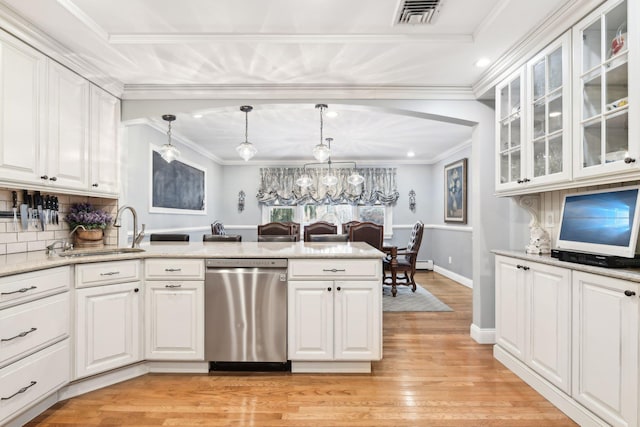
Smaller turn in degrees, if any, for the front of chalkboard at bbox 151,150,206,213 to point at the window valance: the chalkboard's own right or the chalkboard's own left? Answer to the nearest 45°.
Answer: approximately 45° to the chalkboard's own left

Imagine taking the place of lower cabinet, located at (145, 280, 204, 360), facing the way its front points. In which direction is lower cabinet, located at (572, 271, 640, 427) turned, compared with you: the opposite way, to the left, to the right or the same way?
to the right

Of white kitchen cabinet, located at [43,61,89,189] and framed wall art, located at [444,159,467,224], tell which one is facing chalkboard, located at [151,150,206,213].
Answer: the framed wall art

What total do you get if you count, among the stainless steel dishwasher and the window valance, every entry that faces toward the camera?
2

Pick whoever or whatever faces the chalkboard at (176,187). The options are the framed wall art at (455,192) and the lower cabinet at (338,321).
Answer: the framed wall art

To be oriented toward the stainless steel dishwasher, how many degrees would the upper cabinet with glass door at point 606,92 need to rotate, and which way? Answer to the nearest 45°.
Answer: approximately 45° to its right

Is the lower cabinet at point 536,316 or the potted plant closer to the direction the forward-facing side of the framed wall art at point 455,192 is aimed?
the potted plant

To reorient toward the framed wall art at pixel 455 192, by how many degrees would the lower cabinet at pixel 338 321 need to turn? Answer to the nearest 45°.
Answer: approximately 135° to its left

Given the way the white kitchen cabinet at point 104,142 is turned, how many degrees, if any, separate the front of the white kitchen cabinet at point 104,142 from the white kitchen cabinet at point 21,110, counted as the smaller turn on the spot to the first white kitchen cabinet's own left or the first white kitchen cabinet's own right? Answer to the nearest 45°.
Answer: approximately 90° to the first white kitchen cabinet's own right

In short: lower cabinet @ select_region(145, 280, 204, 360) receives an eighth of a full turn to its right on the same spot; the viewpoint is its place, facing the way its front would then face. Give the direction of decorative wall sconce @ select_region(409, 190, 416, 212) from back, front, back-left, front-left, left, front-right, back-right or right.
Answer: back
